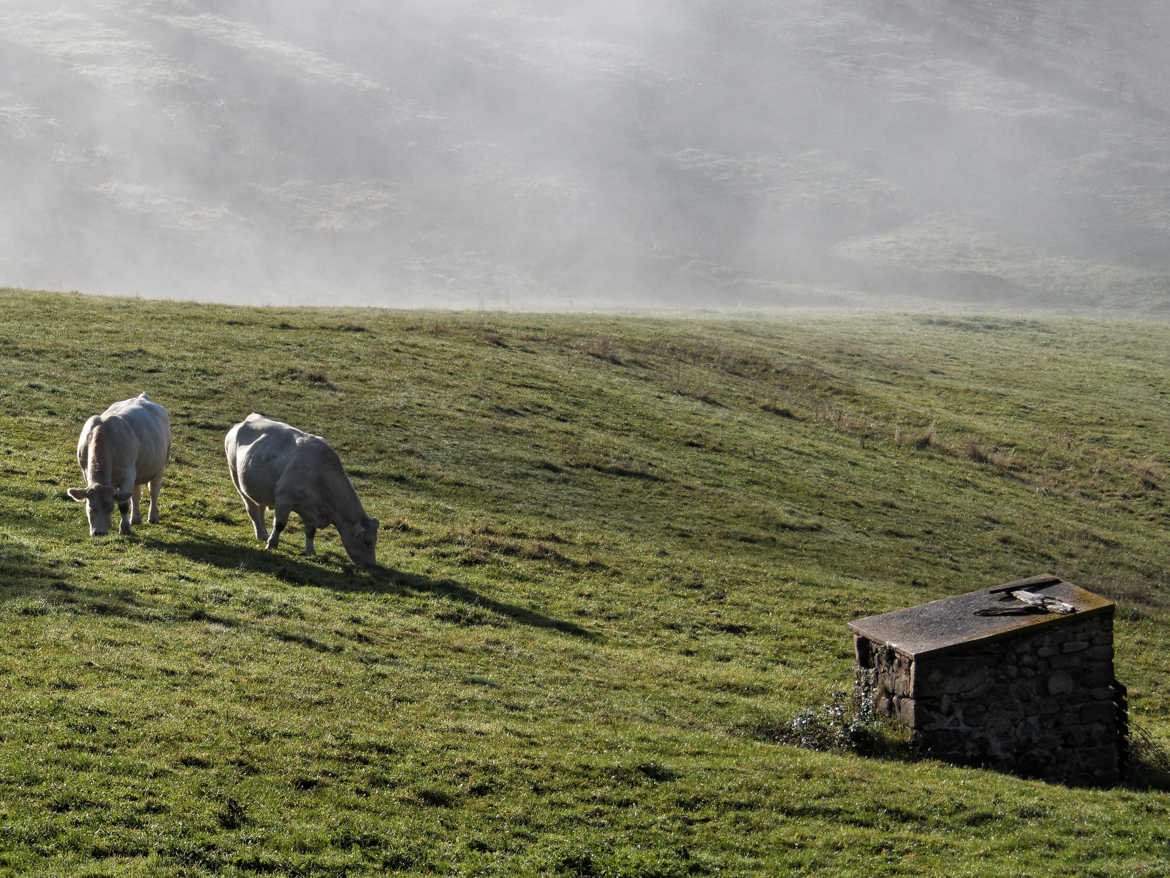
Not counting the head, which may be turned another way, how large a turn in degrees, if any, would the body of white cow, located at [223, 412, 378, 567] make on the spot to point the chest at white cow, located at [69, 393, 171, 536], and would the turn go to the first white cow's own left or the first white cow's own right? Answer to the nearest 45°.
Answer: approximately 135° to the first white cow's own right

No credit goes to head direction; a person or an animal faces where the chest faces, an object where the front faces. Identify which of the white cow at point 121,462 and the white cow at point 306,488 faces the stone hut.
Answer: the white cow at point 306,488

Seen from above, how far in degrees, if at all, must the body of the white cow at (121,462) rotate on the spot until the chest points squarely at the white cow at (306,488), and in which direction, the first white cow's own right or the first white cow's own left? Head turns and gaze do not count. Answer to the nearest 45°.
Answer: approximately 135° to the first white cow's own left

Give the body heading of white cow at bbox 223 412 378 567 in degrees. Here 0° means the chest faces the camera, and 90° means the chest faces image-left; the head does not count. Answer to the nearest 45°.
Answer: approximately 315°

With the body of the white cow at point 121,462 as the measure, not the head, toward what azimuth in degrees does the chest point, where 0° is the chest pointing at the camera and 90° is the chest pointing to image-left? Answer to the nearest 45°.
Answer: approximately 45°

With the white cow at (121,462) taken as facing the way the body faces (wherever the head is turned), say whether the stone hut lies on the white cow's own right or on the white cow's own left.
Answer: on the white cow's own left

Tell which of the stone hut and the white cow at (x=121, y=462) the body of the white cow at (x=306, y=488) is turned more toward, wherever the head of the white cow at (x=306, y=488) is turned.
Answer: the stone hut

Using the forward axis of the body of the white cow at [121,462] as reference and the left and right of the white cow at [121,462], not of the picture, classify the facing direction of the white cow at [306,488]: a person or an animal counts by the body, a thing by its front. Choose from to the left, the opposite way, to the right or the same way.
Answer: to the left

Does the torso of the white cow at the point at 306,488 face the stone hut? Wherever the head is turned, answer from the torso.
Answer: yes
